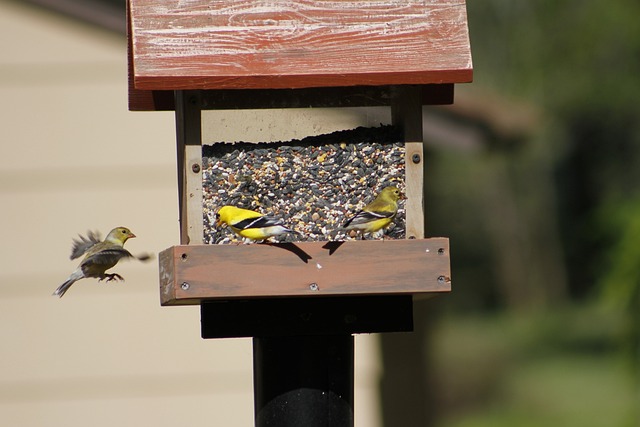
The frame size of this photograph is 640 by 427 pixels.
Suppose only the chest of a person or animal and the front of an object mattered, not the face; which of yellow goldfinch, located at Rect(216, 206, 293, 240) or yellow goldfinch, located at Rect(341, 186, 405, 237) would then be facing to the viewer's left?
yellow goldfinch, located at Rect(216, 206, 293, 240)

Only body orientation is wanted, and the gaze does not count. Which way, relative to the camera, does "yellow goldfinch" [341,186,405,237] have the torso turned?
to the viewer's right

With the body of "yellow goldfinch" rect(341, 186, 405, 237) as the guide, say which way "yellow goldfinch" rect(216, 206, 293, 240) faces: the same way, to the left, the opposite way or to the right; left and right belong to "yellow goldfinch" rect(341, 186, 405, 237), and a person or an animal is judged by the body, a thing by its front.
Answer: the opposite way

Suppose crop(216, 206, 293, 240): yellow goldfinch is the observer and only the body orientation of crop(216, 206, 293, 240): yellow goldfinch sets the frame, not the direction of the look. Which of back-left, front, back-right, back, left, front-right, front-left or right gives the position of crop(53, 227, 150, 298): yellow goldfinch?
front-right

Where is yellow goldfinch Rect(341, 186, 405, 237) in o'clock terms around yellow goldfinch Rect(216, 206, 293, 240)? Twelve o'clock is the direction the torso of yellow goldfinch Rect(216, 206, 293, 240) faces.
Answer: yellow goldfinch Rect(341, 186, 405, 237) is roughly at 6 o'clock from yellow goldfinch Rect(216, 206, 293, 240).

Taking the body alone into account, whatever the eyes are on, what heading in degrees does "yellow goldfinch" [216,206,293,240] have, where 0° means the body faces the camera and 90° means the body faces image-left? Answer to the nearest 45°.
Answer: approximately 90°

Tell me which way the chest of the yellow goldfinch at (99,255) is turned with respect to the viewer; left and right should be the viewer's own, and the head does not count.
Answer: facing to the right of the viewer

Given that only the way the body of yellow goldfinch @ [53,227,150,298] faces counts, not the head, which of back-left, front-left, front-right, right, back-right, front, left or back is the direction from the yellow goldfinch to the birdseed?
front-right

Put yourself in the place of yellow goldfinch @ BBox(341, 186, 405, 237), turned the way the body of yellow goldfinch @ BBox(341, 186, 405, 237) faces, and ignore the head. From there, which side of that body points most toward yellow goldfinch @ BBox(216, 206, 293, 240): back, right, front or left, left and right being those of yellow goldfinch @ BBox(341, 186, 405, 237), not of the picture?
back
